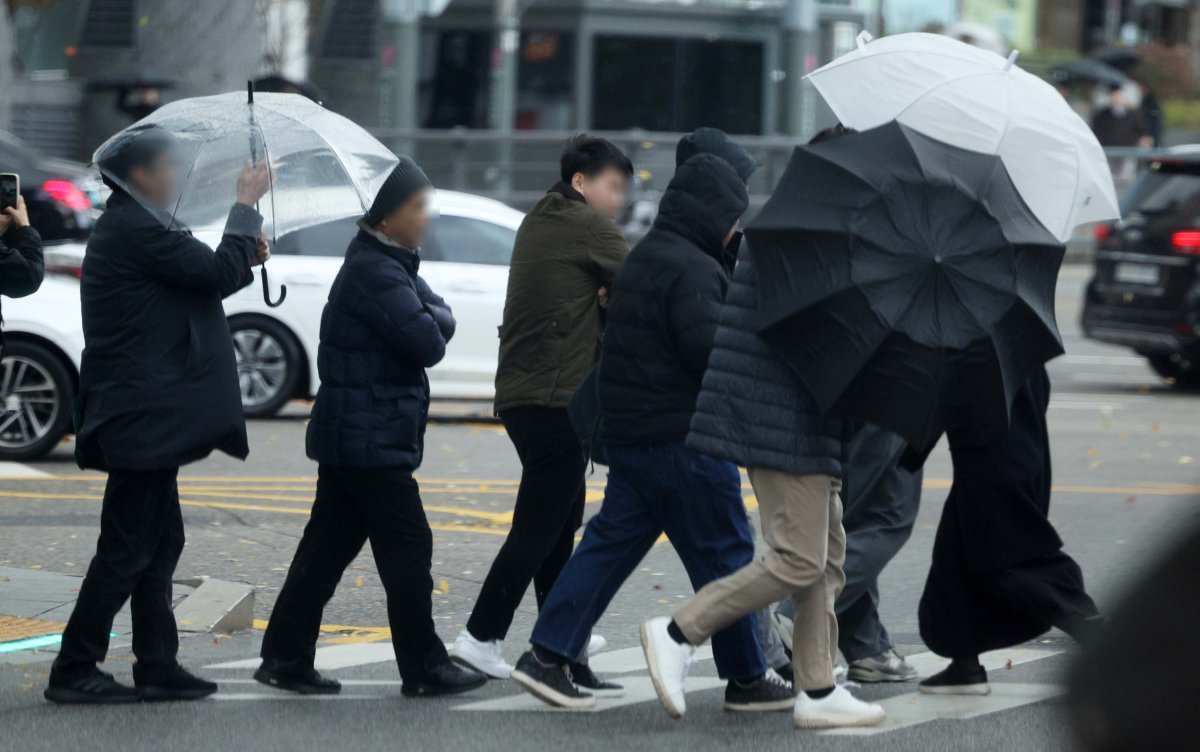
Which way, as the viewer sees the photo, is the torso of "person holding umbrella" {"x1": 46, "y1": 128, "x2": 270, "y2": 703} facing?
to the viewer's right

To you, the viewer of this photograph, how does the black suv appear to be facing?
facing away from the viewer and to the right of the viewer

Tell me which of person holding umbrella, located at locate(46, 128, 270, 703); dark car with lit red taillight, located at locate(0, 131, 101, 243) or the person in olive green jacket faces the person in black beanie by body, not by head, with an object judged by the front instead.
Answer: the person holding umbrella

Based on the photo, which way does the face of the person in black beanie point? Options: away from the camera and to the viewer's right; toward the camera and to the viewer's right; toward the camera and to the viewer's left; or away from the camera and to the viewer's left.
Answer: toward the camera and to the viewer's right

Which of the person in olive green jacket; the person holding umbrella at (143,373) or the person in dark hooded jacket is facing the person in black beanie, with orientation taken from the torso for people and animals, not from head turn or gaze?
the person holding umbrella

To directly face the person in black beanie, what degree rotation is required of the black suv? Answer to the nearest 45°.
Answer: approximately 135° to its right

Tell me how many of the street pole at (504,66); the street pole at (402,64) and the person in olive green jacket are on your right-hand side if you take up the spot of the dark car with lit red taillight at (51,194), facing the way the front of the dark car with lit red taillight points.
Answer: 2

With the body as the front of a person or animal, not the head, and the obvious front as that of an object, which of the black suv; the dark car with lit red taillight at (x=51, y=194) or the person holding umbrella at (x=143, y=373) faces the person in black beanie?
the person holding umbrella

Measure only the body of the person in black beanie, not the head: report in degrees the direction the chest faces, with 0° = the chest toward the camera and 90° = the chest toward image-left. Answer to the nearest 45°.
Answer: approximately 270°

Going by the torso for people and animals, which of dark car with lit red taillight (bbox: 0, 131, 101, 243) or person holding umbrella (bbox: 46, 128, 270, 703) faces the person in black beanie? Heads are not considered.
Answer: the person holding umbrella

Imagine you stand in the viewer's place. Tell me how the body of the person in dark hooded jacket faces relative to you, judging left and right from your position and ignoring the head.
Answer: facing to the right of the viewer

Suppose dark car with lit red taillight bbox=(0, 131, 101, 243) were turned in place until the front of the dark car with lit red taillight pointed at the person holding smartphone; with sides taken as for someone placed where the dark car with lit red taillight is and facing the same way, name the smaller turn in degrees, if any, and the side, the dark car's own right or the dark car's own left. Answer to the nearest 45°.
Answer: approximately 135° to the dark car's own left
